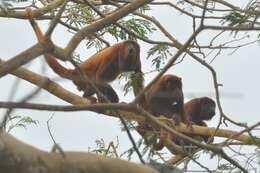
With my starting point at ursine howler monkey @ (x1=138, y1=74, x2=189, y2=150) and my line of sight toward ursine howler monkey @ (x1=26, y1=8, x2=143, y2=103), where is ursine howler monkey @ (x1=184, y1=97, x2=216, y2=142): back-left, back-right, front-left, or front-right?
back-right

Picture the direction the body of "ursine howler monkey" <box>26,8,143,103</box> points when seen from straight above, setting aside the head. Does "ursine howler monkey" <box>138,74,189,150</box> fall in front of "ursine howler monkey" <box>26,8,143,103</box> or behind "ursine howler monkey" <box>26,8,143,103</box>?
in front

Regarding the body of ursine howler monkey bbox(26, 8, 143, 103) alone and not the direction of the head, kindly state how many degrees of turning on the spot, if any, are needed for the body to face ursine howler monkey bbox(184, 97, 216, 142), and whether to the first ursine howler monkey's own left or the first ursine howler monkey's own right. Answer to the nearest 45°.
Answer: approximately 45° to the first ursine howler monkey's own left

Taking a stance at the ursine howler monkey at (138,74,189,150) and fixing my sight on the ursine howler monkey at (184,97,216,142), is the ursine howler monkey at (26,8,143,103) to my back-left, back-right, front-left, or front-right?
back-left

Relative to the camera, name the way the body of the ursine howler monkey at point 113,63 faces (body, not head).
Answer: to the viewer's right
